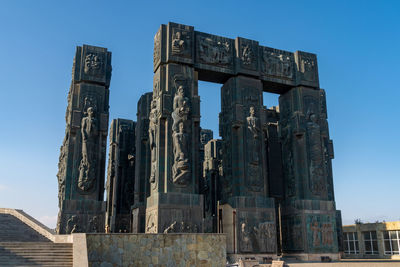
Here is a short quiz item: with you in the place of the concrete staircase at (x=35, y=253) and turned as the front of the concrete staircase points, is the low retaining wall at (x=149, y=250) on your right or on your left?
on your left

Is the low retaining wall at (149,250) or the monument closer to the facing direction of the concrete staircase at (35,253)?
the low retaining wall

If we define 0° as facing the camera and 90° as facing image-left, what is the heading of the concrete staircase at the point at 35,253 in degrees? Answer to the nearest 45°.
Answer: approximately 0°

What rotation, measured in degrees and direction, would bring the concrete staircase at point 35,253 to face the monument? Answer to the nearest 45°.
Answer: approximately 135° to its left
